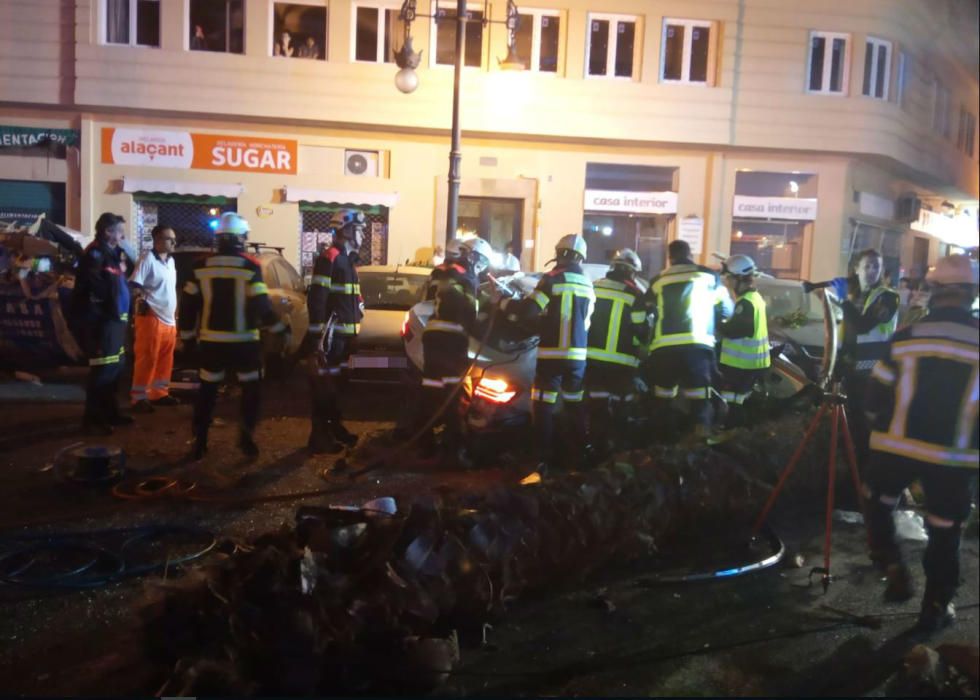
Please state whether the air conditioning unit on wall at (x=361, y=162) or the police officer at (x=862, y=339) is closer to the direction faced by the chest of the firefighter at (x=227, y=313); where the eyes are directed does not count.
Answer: the air conditioning unit on wall

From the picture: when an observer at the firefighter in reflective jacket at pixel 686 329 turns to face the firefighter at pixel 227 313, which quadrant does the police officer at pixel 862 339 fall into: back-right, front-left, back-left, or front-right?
back-left

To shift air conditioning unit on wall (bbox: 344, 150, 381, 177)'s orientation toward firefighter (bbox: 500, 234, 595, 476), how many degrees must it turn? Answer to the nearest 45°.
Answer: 0° — it already faces them

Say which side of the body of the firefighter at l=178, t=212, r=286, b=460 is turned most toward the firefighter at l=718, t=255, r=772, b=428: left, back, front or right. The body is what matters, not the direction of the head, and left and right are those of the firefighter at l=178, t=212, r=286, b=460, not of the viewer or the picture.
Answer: right

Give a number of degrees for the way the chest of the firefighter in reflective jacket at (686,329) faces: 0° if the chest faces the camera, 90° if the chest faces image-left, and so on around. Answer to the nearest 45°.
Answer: approximately 180°

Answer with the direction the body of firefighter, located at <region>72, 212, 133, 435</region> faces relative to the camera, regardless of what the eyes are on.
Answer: to the viewer's right

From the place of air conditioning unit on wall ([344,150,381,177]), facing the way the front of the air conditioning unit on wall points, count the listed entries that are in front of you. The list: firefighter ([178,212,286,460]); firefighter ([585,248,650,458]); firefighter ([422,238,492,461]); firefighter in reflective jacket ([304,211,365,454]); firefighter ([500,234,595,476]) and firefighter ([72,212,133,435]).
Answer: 6

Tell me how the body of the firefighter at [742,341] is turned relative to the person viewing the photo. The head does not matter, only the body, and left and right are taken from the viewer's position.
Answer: facing to the left of the viewer

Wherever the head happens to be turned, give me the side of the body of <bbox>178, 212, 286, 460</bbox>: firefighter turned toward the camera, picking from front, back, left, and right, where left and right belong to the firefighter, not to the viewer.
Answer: back

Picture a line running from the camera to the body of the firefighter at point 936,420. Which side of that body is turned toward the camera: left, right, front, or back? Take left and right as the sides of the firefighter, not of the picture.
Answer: back

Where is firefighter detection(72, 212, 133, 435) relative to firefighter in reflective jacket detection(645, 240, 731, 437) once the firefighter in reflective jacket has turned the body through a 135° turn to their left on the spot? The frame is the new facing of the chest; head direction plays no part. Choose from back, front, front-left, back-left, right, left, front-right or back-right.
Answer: front-right

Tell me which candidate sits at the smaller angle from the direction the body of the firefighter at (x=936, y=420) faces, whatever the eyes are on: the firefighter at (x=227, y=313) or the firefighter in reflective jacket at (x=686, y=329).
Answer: the firefighter in reflective jacket

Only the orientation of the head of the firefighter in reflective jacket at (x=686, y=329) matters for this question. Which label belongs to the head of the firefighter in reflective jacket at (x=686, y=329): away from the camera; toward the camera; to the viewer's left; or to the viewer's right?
away from the camera
